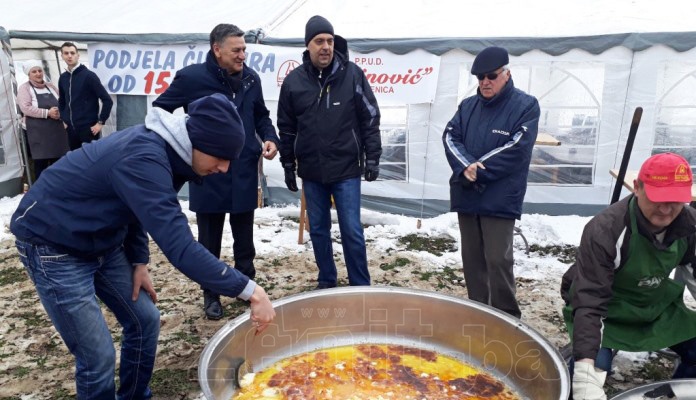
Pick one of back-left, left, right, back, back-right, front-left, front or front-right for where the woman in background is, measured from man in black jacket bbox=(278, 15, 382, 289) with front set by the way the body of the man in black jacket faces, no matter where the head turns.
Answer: back-right

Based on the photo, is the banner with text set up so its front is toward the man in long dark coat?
yes

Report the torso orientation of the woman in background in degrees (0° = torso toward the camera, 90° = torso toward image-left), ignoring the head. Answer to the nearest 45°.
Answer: approximately 315°

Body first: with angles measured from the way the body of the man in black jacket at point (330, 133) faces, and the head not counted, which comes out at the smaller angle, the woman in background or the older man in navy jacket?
the older man in navy jacket

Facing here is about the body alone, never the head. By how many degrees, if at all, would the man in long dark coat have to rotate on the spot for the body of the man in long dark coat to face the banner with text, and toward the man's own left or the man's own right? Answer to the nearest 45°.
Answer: approximately 135° to the man's own left

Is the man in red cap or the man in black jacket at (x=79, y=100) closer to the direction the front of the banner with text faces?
the man in red cap

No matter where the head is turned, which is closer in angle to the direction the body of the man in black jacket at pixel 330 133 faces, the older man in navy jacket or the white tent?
the older man in navy jacket

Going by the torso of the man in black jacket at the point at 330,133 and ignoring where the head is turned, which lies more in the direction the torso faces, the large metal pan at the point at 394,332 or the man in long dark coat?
the large metal pan

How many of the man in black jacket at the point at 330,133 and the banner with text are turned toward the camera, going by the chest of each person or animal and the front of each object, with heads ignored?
2
